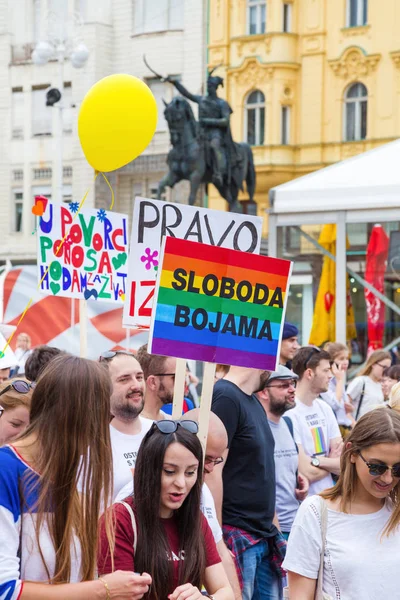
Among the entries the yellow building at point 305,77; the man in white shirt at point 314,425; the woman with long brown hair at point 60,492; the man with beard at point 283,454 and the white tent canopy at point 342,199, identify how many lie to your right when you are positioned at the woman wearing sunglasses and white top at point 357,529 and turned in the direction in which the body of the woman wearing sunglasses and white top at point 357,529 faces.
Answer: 1

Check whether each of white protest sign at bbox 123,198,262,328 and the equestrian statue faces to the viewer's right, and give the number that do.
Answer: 0

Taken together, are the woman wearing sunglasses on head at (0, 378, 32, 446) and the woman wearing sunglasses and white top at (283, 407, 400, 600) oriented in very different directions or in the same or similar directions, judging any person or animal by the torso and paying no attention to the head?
same or similar directions

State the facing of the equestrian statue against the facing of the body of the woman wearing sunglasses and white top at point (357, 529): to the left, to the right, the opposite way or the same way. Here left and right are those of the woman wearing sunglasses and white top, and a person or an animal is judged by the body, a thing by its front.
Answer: to the right

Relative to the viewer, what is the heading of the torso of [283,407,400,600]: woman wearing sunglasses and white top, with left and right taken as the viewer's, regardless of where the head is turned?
facing the viewer and to the right of the viewer

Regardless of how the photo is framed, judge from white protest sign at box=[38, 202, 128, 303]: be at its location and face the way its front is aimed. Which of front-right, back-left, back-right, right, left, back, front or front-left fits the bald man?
front

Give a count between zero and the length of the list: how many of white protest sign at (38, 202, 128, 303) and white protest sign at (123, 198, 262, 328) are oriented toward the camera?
2

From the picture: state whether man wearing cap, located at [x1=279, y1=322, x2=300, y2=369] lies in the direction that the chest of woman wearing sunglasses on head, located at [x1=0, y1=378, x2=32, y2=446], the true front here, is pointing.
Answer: no

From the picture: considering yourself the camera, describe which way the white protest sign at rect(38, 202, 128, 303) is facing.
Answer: facing the viewer

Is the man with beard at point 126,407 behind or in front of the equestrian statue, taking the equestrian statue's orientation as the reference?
in front

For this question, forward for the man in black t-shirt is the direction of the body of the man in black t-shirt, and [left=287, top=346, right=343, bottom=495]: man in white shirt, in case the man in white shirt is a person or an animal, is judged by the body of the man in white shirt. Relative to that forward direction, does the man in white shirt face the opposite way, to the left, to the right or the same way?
the same way

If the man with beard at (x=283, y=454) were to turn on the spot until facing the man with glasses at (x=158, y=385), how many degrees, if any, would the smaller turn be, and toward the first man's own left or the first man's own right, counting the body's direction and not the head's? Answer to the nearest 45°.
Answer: approximately 90° to the first man's own right

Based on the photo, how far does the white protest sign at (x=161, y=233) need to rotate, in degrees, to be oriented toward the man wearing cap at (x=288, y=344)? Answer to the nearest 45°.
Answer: approximately 135° to its left
